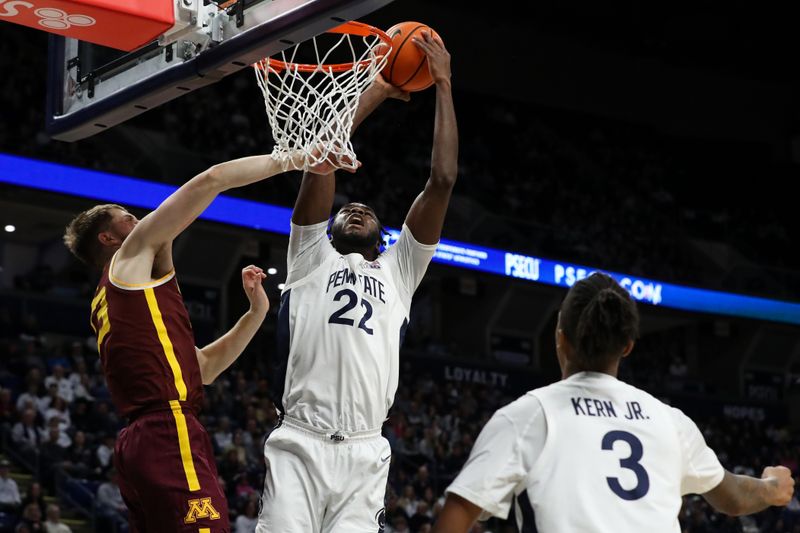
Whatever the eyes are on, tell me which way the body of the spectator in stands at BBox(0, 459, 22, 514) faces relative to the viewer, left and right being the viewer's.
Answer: facing the viewer

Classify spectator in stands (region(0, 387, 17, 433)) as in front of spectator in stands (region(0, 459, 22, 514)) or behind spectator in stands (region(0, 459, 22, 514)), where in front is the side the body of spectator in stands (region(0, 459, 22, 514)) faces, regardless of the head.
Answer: behind

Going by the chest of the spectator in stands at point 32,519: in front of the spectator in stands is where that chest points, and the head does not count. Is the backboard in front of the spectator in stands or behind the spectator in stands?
in front

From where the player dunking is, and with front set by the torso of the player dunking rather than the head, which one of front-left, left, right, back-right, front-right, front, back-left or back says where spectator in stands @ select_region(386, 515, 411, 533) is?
back

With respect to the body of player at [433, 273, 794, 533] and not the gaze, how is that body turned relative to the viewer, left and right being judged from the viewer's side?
facing away from the viewer

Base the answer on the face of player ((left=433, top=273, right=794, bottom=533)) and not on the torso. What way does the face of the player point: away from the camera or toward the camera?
away from the camera

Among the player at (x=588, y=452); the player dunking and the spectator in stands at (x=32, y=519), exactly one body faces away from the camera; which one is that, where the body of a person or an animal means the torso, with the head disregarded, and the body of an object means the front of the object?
the player

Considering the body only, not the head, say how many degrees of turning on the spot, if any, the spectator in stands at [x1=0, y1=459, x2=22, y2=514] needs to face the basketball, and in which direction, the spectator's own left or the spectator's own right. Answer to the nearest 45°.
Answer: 0° — they already face it

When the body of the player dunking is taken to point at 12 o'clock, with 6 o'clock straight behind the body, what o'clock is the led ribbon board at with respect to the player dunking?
The led ribbon board is roughly at 6 o'clock from the player dunking.

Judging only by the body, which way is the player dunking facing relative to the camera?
toward the camera

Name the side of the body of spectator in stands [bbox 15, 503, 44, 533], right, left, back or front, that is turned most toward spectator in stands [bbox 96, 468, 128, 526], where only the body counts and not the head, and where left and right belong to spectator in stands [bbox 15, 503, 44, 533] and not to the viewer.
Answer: left

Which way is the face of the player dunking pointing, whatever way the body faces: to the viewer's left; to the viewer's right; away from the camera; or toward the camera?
toward the camera

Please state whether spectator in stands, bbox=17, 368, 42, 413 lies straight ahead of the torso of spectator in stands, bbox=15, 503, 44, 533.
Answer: no
